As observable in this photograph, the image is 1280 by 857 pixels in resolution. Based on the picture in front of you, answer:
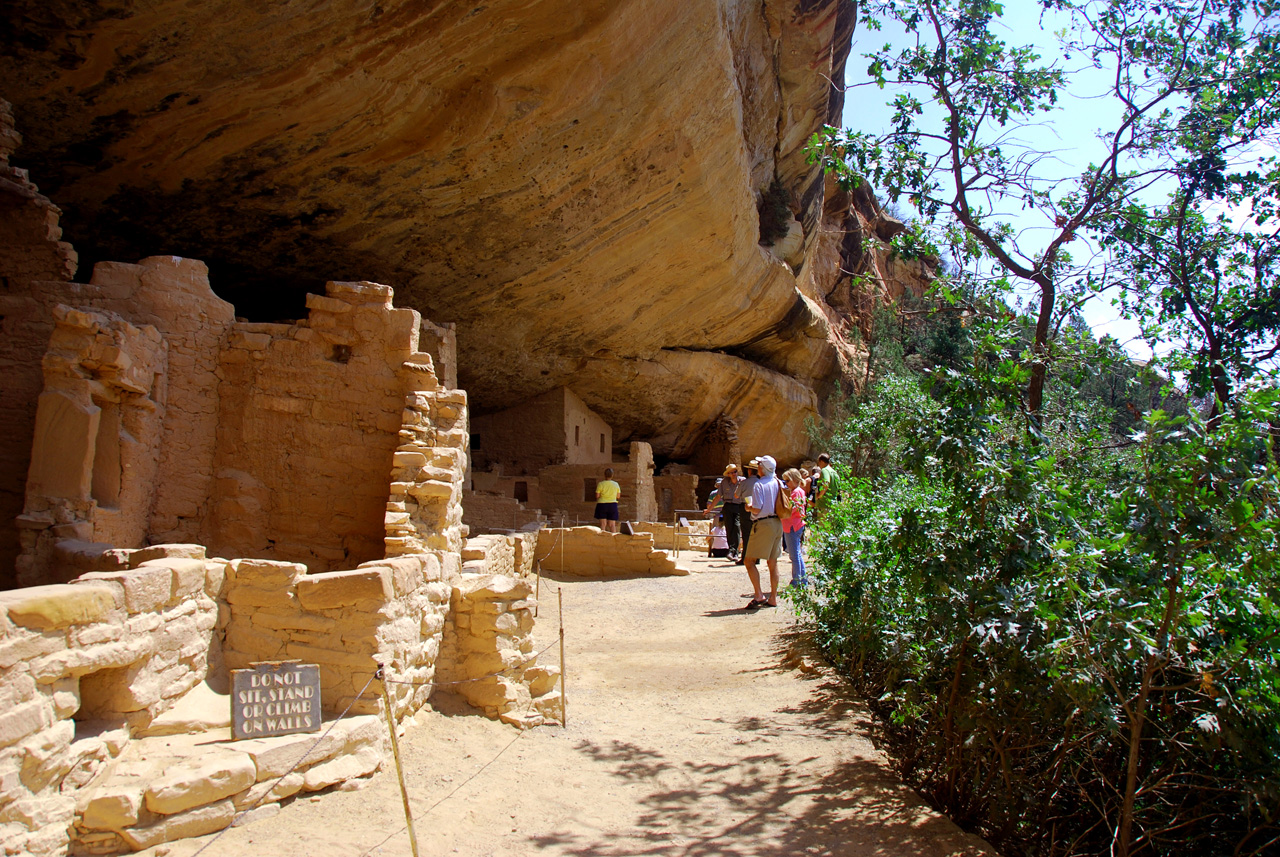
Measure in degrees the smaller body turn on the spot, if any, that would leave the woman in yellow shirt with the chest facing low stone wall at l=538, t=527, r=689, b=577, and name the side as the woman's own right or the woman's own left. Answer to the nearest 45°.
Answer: approximately 180°

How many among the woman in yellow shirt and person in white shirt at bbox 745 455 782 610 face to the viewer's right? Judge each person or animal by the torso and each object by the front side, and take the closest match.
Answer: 0

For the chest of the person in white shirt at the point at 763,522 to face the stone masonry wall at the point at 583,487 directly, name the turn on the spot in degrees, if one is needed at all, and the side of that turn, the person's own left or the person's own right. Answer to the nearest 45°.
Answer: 0° — they already face it

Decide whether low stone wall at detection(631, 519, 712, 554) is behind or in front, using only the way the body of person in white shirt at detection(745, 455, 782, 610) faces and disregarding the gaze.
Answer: in front

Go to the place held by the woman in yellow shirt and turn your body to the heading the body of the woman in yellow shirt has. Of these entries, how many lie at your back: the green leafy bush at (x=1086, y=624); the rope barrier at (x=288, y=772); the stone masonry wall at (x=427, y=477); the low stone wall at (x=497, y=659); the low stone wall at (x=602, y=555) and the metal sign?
6

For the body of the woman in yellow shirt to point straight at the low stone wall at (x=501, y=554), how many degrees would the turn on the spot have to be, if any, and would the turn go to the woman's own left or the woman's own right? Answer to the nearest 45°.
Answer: approximately 180°

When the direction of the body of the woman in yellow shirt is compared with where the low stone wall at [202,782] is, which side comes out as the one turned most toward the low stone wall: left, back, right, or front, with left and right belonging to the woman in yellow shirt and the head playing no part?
back

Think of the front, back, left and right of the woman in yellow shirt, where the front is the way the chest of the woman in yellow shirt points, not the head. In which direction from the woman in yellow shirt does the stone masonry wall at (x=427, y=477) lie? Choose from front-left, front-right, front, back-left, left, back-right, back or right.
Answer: back

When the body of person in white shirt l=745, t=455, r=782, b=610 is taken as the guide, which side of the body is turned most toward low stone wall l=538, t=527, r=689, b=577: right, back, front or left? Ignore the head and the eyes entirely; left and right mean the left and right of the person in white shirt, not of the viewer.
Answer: front

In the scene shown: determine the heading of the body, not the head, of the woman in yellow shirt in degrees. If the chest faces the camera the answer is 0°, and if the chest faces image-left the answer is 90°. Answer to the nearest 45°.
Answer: approximately 180°

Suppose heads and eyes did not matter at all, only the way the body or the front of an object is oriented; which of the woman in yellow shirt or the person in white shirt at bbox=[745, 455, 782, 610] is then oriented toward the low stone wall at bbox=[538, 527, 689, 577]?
the person in white shirt

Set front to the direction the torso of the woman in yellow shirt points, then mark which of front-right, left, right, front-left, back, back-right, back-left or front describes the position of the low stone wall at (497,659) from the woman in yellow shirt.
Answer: back

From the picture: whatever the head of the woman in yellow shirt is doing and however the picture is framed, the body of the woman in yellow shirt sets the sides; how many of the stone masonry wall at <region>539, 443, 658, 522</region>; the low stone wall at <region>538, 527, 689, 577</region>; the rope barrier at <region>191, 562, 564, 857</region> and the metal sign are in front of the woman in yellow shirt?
1

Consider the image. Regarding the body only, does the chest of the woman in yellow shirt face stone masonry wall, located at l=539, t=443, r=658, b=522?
yes
